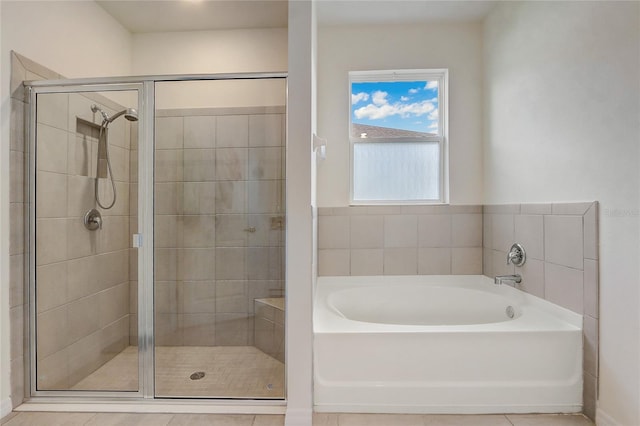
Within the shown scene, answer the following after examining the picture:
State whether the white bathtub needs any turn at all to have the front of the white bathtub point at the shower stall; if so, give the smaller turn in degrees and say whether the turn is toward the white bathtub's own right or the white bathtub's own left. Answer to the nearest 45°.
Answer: approximately 90° to the white bathtub's own right

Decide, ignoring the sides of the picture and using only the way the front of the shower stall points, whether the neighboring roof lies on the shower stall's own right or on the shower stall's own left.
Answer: on the shower stall's own left

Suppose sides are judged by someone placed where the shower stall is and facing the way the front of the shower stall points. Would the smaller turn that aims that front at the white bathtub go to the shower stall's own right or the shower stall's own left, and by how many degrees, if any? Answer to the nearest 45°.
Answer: approximately 45° to the shower stall's own left

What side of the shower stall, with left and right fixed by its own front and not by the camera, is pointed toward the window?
left

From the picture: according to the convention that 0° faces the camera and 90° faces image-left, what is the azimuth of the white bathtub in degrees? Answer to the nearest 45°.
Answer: approximately 0°

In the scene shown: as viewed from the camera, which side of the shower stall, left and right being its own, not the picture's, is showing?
front
